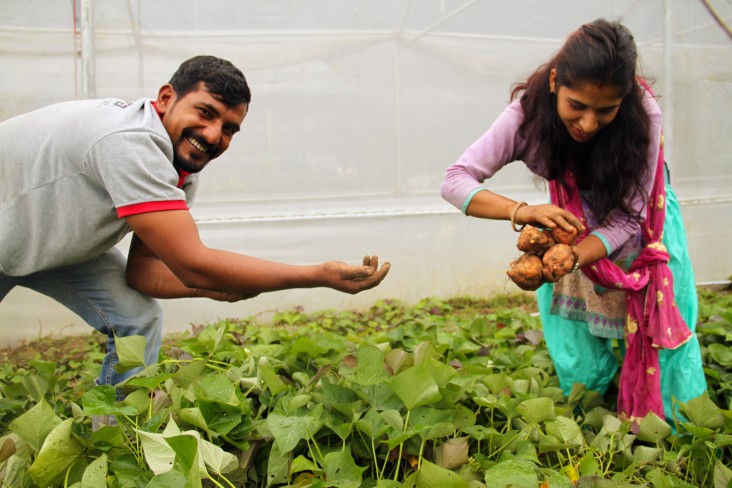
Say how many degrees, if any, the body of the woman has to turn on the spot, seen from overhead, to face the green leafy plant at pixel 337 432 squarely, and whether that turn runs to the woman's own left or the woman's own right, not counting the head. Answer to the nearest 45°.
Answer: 0° — they already face it

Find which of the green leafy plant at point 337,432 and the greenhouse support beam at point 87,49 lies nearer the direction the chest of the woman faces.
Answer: the green leafy plant

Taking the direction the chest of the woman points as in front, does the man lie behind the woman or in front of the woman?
in front

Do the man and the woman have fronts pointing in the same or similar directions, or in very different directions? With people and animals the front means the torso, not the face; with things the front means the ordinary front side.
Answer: very different directions

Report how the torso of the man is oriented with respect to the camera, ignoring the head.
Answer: to the viewer's right

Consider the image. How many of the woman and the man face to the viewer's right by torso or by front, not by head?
1

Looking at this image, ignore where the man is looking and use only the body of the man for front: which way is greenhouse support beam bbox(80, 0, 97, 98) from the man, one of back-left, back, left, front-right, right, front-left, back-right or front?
left

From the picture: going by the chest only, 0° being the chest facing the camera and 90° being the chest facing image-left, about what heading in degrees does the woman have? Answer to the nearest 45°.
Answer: approximately 45°
